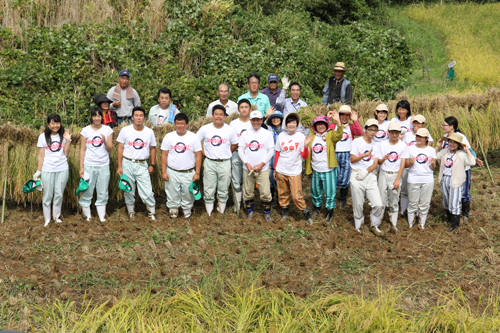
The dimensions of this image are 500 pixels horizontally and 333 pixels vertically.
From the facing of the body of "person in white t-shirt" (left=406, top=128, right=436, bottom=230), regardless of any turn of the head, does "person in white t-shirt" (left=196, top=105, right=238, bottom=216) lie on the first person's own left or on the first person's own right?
on the first person's own right

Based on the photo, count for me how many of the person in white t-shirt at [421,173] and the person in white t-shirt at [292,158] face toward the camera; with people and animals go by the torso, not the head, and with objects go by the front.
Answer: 2

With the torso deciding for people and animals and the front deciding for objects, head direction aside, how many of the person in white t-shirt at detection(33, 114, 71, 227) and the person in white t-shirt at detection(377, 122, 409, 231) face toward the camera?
2

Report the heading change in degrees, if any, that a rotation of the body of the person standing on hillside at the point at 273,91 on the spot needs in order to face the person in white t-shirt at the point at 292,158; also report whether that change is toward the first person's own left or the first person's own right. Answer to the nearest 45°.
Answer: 0° — they already face them

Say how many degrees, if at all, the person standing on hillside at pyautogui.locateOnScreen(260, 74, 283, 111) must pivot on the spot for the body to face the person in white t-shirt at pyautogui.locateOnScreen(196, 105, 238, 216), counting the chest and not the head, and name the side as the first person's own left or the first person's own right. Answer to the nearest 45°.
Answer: approximately 45° to the first person's own right

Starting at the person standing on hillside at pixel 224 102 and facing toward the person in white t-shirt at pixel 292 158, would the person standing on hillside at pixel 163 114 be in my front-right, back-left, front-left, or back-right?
back-right

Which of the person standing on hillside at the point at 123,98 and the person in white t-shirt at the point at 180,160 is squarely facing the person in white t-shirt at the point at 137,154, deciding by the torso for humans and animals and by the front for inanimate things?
the person standing on hillside

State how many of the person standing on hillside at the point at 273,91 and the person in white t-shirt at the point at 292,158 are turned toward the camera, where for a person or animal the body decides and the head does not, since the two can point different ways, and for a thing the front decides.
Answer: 2
